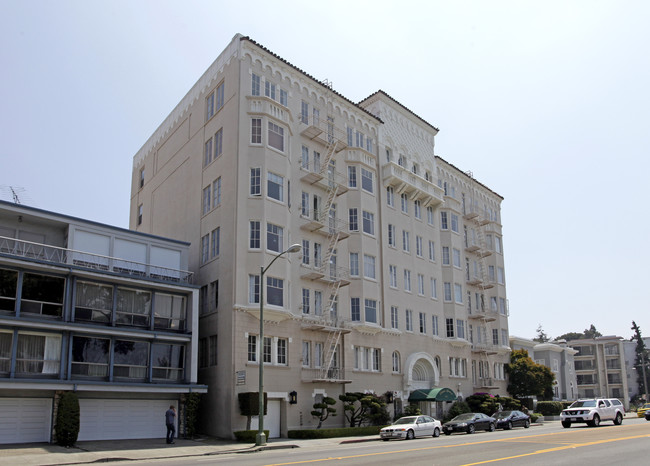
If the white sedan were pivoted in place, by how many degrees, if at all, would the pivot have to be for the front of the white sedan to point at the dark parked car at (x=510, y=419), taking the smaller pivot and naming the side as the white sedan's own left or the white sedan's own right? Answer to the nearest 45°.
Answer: approximately 180°

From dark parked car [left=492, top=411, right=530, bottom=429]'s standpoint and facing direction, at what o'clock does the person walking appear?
The person walking is roughly at 12 o'clock from the dark parked car.

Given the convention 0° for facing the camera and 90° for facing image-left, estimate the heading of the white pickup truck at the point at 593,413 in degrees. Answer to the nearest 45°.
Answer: approximately 45°

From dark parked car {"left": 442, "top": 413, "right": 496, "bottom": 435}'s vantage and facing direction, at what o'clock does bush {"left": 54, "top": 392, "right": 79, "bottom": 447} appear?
The bush is roughly at 12 o'clock from the dark parked car.

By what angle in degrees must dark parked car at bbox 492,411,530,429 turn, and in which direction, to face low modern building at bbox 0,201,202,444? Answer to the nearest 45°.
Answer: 0° — it already faces it
